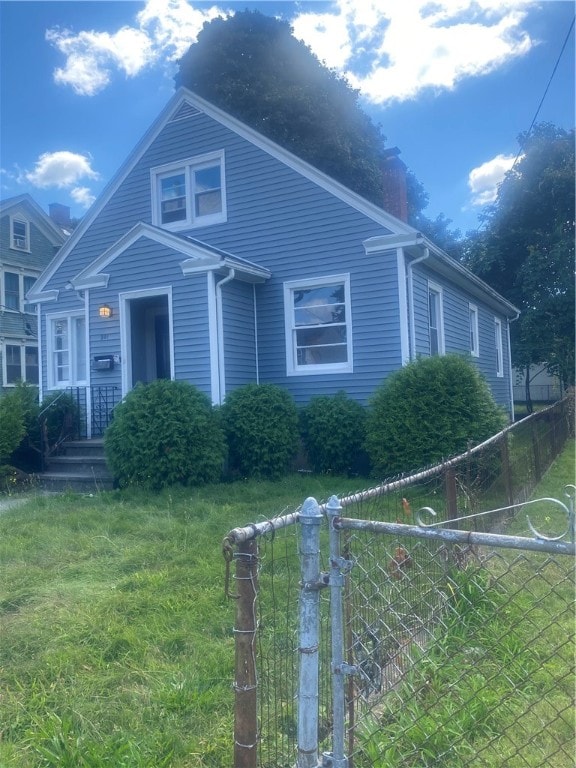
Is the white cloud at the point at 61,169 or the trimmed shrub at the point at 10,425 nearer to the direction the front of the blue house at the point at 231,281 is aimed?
the trimmed shrub

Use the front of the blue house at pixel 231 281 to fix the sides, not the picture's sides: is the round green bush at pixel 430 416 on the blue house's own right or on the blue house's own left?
on the blue house's own left

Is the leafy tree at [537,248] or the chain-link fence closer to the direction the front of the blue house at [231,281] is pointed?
the chain-link fence

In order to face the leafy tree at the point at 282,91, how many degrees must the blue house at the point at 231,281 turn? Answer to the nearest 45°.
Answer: approximately 135° to its right

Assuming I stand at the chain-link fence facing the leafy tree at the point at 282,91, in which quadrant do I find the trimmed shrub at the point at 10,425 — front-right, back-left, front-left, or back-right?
front-left

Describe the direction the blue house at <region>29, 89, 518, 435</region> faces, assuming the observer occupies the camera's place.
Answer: facing the viewer and to the left of the viewer

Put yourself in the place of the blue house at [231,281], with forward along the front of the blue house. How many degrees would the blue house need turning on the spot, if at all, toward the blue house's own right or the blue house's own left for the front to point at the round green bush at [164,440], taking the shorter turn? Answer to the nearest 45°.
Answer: approximately 45° to the blue house's own left

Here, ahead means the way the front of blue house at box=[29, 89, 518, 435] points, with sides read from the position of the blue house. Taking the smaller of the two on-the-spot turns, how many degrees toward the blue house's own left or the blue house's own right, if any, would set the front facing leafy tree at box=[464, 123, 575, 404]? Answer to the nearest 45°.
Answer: approximately 180°

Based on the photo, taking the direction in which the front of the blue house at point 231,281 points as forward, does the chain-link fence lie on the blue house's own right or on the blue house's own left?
on the blue house's own left

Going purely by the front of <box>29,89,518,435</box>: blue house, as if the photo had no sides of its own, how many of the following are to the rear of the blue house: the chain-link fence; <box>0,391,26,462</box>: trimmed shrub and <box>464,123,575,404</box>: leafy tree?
1
